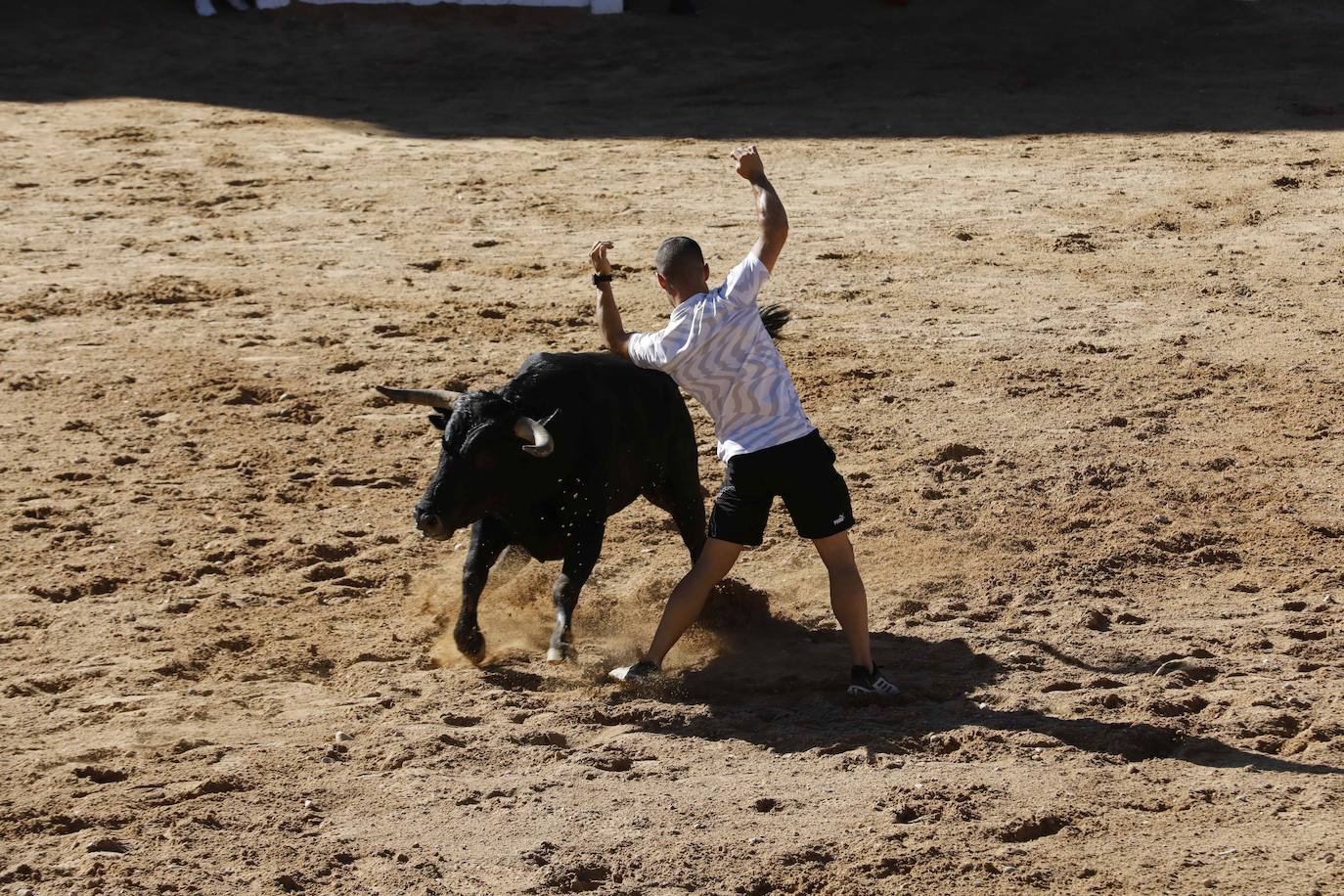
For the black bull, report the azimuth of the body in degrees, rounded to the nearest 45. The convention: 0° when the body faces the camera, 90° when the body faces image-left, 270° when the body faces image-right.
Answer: approximately 45°

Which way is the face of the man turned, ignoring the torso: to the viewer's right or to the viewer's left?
to the viewer's left

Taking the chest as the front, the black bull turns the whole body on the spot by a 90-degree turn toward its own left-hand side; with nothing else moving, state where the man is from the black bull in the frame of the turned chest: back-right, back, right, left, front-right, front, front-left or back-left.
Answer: front

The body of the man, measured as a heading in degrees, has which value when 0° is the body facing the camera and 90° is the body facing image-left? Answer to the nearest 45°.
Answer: approximately 180°
